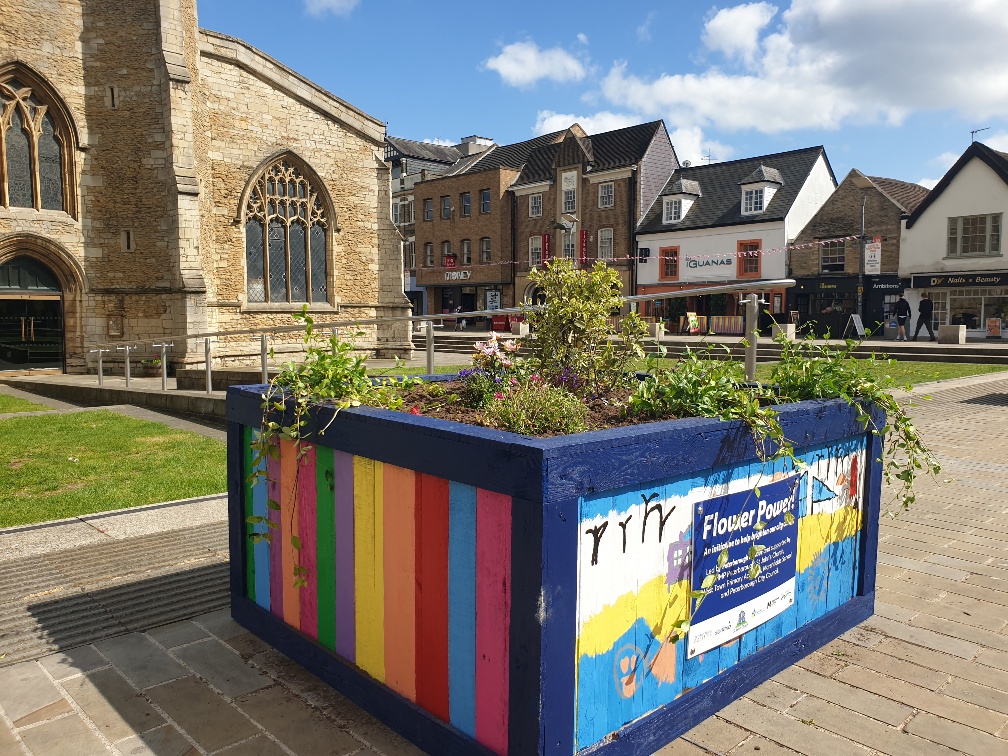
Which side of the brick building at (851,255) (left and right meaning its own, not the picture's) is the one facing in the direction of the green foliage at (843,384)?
front

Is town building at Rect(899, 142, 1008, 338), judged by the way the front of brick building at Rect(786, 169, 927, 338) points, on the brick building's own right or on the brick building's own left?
on the brick building's own left

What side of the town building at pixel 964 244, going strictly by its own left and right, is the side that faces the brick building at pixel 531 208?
right

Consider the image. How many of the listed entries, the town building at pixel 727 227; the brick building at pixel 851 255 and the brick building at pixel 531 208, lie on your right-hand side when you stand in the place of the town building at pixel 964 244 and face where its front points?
3

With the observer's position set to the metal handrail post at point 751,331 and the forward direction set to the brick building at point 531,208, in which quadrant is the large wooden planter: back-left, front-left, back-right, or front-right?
back-left

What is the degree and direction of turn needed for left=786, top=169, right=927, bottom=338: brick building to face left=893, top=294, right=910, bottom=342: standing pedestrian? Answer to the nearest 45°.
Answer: approximately 45° to its left

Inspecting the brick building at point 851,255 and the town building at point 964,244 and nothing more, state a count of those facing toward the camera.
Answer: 2

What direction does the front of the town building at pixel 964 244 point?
toward the camera

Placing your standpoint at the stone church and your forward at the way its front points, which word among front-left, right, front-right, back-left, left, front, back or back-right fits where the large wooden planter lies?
front

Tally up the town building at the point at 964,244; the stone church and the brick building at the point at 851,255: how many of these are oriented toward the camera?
3

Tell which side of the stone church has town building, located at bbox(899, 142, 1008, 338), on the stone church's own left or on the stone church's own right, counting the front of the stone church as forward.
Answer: on the stone church's own left

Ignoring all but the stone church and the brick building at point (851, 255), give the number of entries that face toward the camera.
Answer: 2

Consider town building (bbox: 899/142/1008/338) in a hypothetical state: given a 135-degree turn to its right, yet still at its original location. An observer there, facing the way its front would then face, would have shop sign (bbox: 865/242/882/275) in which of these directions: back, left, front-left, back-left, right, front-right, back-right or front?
front-left

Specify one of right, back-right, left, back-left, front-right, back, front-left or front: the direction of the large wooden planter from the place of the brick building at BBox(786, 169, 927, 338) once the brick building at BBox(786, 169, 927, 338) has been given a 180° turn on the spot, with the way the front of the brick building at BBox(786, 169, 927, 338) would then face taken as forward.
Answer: back

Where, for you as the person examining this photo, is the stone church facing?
facing the viewer

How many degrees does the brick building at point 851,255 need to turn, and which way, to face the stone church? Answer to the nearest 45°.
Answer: approximately 45° to its right

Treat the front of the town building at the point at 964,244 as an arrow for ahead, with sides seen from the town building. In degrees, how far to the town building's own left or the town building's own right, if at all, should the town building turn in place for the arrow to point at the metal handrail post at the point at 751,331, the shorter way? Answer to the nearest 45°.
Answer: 0° — it already faces it

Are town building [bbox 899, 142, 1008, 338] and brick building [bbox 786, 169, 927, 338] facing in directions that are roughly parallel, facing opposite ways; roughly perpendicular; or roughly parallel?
roughly parallel

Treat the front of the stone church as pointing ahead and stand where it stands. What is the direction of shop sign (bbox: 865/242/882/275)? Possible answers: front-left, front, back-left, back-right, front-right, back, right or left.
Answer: left
